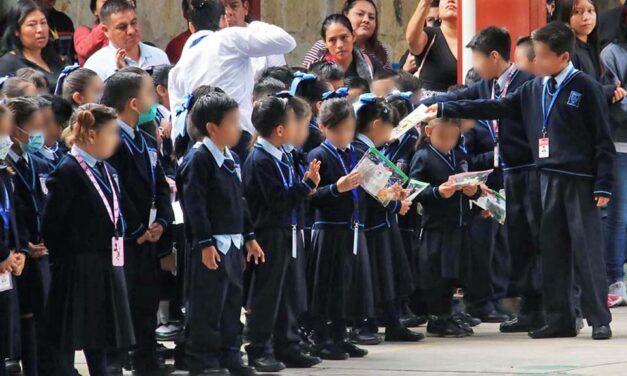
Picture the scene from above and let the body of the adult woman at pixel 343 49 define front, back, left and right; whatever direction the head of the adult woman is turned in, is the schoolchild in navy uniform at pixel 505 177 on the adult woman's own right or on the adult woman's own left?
on the adult woman's own left

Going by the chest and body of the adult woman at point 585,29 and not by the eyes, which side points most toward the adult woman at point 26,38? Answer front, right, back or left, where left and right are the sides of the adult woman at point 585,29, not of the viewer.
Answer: right

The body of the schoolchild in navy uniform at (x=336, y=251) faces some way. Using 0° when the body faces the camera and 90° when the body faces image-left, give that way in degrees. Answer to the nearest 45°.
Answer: approximately 315°

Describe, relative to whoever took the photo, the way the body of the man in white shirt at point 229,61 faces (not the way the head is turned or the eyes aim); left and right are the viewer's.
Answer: facing away from the viewer

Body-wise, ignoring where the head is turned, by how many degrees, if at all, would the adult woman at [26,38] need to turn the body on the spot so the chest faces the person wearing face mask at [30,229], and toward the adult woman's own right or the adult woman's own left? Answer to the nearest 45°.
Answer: approximately 45° to the adult woman's own right

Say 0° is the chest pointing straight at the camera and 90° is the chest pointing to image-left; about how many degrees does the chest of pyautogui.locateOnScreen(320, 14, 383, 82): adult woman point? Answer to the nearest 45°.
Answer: approximately 0°

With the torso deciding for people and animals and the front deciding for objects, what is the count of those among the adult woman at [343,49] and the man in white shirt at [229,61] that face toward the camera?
1
